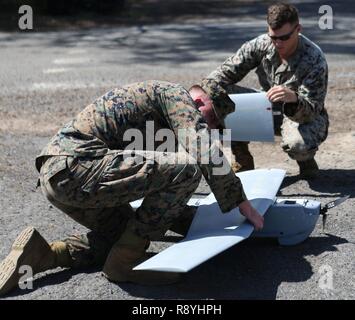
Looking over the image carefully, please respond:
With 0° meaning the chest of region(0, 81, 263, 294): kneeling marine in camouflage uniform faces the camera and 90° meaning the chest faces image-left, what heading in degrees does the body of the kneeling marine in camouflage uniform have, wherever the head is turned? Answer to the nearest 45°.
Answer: approximately 270°

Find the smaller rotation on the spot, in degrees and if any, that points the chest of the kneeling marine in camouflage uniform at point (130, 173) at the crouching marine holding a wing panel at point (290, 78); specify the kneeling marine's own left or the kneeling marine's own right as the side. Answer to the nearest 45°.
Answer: approximately 45° to the kneeling marine's own left
